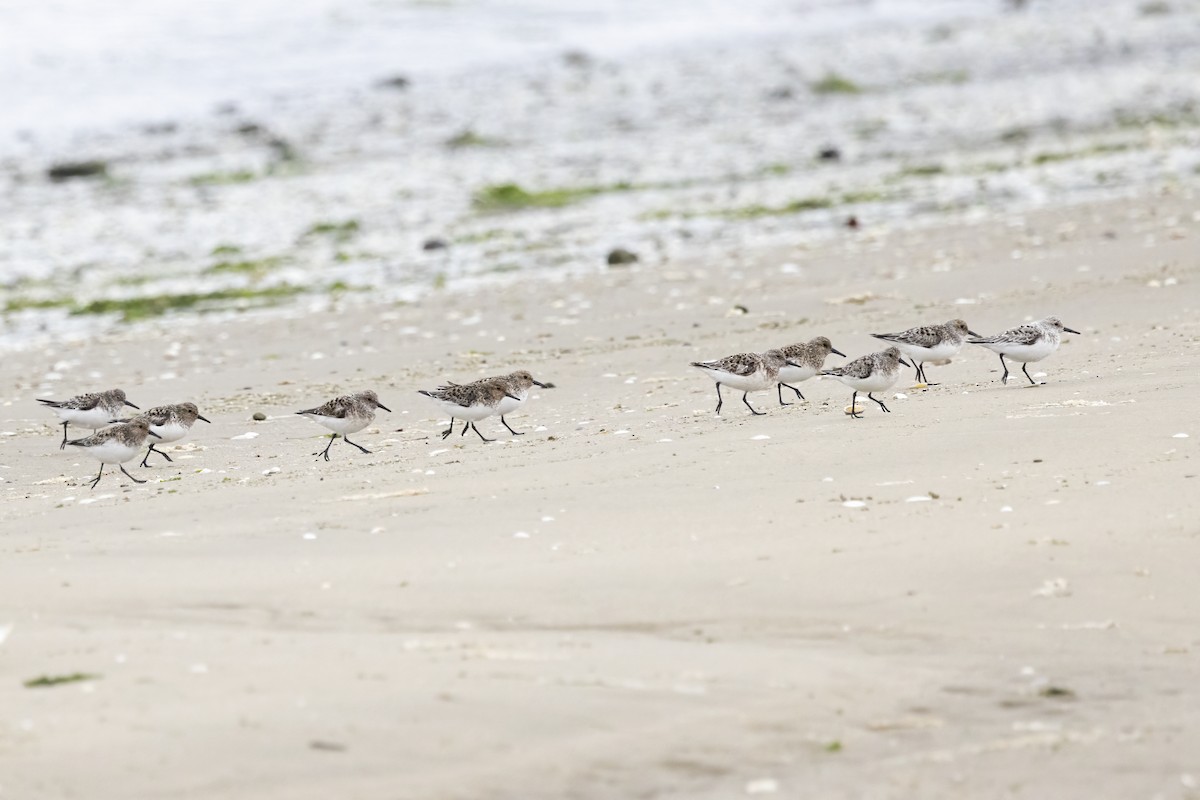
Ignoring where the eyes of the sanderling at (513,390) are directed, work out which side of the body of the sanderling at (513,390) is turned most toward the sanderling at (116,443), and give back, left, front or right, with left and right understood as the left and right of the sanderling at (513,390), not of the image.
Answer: back

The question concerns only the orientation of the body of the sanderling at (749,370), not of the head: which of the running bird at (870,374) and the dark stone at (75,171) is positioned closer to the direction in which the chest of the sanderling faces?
the running bird

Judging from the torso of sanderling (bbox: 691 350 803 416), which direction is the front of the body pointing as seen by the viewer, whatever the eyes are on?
to the viewer's right

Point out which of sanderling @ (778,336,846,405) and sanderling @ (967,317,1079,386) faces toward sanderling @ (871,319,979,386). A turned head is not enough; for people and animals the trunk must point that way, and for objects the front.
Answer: sanderling @ (778,336,846,405)

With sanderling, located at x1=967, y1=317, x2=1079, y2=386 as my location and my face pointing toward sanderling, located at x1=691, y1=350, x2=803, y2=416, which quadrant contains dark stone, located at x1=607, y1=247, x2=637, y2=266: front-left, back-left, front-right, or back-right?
front-right

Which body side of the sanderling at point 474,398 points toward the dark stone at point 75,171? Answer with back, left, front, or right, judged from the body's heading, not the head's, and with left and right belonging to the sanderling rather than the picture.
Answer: left

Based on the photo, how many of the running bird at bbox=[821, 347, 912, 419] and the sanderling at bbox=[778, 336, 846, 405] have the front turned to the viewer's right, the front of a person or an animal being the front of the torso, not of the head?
2

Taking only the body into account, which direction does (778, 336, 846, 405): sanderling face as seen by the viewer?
to the viewer's right

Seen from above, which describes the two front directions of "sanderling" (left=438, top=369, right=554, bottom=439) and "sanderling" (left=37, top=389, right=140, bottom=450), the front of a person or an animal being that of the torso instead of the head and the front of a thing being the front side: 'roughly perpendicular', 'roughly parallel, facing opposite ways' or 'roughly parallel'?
roughly parallel

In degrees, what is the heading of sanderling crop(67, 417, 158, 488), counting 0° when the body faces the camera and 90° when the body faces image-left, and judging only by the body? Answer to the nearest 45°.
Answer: approximately 270°

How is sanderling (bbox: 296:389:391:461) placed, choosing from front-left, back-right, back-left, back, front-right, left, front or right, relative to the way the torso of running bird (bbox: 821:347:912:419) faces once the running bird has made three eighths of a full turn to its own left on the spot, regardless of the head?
front-left

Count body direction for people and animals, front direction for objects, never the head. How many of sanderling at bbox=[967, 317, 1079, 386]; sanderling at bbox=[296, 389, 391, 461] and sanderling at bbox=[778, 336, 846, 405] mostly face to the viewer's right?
3

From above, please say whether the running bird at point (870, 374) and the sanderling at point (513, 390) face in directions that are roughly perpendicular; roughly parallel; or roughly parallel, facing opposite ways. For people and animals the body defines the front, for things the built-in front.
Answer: roughly parallel

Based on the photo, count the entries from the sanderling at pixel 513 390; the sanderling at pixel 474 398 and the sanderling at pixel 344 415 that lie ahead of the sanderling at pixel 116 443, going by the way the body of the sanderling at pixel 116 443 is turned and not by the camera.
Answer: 3

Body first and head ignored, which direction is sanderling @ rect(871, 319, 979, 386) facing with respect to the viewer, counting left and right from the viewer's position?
facing to the right of the viewer

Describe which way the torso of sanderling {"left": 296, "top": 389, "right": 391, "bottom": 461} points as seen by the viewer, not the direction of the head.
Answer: to the viewer's right
